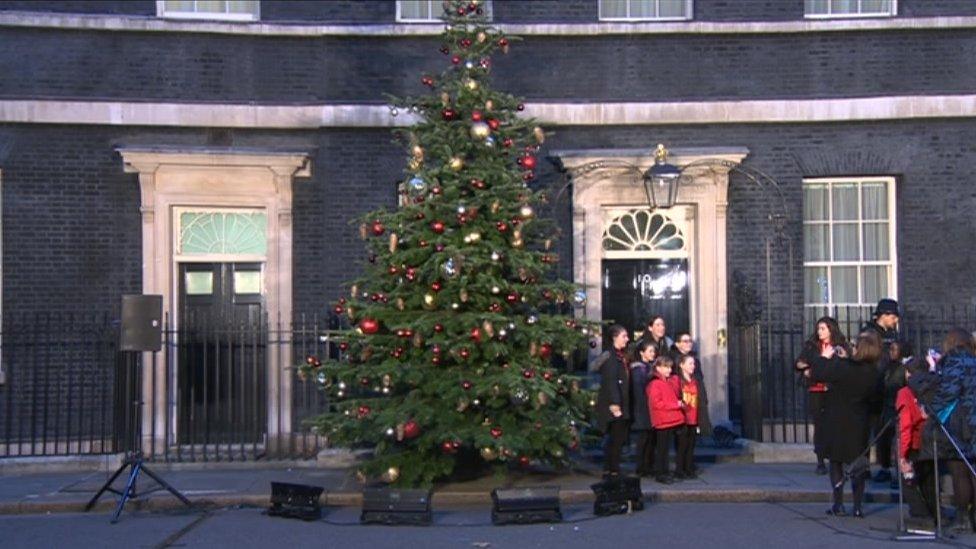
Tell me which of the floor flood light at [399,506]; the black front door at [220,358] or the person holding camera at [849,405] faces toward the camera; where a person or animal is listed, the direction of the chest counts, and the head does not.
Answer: the black front door

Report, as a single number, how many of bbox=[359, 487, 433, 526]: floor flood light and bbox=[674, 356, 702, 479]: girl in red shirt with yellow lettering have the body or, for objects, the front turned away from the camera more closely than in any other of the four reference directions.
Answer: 1

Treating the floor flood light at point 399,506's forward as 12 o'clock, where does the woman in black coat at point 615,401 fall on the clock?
The woman in black coat is roughly at 2 o'clock from the floor flood light.

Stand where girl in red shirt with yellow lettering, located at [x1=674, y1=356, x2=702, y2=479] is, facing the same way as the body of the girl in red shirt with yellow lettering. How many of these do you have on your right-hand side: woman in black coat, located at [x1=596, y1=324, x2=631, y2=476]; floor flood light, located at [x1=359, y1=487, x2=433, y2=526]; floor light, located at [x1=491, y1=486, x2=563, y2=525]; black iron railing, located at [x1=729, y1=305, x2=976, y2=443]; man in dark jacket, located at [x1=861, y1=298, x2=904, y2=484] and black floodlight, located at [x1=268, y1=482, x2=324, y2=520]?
4

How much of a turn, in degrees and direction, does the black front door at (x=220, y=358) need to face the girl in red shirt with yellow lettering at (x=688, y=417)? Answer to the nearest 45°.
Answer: approximately 45° to its left

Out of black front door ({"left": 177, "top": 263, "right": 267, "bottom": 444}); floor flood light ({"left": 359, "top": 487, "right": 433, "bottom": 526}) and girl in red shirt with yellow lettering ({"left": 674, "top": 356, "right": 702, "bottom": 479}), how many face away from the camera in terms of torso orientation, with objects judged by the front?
1

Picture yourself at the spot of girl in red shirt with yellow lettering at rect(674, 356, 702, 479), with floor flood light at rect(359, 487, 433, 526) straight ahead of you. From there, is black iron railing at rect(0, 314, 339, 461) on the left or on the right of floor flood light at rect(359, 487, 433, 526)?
right

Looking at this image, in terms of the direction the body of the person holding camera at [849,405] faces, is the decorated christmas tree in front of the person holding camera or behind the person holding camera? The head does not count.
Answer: in front

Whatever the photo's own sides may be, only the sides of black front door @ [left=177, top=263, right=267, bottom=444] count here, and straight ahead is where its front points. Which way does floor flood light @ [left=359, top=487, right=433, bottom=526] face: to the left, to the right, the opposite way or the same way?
the opposite way

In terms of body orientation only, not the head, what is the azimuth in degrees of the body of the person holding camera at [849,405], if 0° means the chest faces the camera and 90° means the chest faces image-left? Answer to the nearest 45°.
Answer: approximately 135°

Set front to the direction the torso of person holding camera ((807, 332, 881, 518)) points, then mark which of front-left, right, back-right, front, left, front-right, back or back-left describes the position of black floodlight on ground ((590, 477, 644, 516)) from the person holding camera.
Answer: front-left

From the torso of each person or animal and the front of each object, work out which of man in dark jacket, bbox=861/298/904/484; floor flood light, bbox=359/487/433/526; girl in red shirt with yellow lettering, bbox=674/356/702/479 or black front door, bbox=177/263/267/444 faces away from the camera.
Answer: the floor flood light

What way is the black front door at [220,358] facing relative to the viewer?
toward the camera

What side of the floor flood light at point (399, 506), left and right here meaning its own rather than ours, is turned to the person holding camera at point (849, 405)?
right

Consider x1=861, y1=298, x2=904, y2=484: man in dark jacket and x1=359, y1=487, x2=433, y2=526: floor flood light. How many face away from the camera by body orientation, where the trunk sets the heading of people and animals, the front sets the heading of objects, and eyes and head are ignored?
1

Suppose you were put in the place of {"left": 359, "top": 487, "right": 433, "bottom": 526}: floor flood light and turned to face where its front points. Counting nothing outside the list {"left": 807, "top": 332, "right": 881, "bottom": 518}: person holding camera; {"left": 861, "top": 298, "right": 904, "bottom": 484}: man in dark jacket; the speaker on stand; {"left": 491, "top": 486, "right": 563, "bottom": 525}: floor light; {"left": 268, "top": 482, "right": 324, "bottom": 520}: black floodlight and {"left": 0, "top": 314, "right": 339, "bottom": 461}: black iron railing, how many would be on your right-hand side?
3

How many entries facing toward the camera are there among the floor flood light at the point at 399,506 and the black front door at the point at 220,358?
1

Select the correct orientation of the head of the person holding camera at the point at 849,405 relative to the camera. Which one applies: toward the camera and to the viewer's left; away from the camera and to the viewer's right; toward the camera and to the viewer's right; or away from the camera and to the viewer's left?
away from the camera and to the viewer's left
